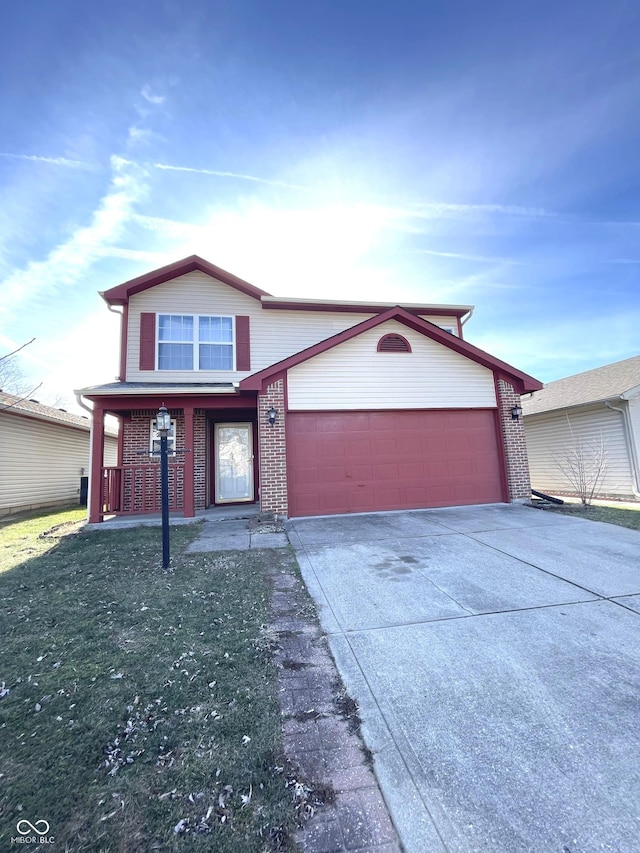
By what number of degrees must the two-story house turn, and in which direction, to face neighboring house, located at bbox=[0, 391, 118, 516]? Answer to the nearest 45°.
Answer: approximately 90° to its right

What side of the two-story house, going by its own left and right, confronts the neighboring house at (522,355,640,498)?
left

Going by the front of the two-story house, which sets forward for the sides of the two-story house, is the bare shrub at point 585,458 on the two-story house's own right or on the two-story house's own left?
on the two-story house's own left

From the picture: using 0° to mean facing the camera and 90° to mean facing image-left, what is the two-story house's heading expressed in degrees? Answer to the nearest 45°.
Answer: approximately 0°
